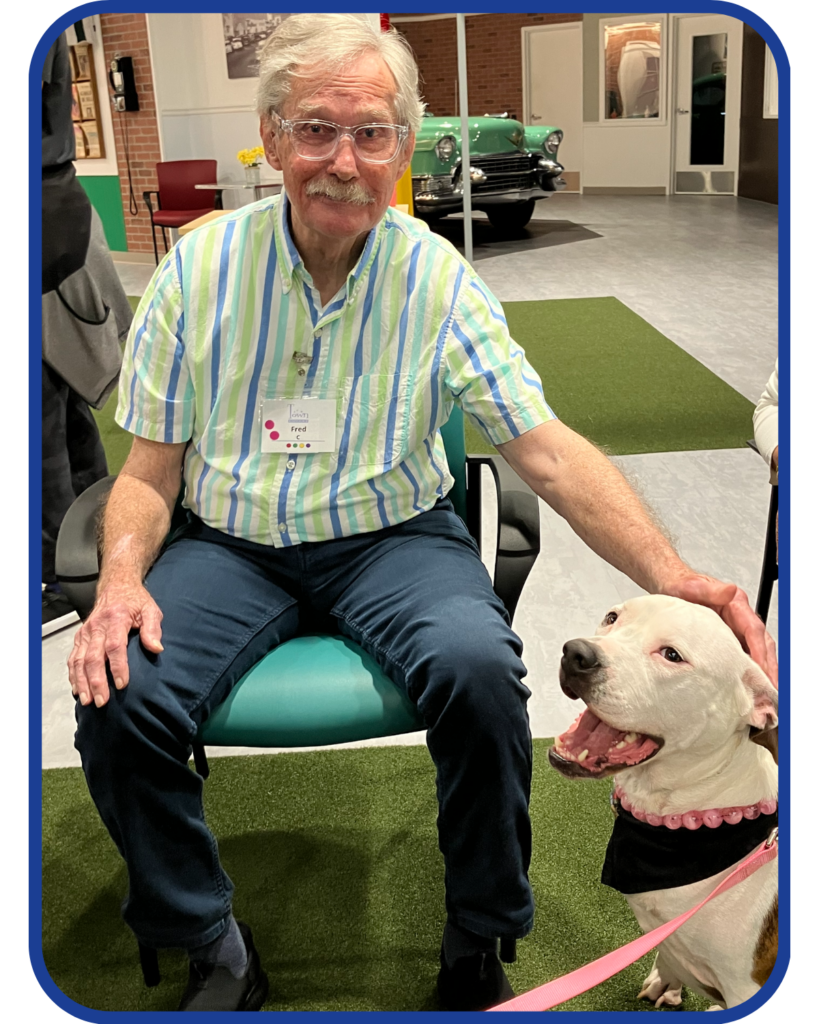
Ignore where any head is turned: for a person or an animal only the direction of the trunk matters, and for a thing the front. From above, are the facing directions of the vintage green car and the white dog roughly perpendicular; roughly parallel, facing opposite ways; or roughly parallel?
roughly perpendicular

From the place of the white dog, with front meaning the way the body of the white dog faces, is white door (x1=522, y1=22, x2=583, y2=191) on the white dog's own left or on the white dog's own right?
on the white dog's own right

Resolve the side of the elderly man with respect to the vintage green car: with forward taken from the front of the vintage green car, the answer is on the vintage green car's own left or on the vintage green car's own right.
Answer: on the vintage green car's own right

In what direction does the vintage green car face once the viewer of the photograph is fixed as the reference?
facing the viewer and to the right of the viewer

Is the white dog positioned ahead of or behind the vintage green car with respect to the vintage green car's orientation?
ahead

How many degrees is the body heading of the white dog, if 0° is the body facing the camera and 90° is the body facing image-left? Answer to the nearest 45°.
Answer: approximately 45°

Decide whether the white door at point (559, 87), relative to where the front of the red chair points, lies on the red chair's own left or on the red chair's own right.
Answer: on the red chair's own left

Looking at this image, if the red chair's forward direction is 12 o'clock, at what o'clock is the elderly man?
The elderly man is roughly at 12 o'clock from the red chair.

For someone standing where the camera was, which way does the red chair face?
facing the viewer

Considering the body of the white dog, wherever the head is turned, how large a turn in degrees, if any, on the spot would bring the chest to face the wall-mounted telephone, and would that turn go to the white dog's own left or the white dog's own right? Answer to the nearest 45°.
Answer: approximately 90° to the white dog's own right

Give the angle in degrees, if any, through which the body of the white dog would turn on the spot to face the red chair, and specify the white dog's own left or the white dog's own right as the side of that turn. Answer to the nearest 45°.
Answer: approximately 90° to the white dog's own right

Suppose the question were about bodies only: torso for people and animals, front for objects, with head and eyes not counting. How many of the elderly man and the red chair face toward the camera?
2

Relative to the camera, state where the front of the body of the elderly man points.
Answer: toward the camera
